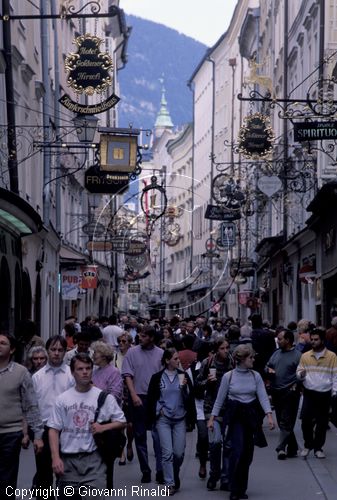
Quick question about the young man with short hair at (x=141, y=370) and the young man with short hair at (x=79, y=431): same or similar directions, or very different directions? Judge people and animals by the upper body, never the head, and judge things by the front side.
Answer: same or similar directions

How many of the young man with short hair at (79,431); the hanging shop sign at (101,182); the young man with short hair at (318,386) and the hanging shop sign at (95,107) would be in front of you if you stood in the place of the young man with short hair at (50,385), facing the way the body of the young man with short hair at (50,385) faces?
1

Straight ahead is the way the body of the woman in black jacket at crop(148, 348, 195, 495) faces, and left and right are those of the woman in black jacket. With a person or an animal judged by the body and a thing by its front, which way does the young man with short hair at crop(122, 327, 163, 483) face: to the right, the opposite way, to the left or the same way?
the same way

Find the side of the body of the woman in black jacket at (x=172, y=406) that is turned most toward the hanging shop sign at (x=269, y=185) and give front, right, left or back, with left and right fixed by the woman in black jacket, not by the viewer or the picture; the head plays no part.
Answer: back

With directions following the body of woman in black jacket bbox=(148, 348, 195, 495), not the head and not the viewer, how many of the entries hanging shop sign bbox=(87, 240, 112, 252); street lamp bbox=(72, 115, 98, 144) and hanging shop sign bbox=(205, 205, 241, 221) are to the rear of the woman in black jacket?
3

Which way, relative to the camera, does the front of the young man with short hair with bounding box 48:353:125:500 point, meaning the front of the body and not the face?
toward the camera

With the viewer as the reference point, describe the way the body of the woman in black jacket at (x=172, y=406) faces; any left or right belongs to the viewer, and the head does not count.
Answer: facing the viewer

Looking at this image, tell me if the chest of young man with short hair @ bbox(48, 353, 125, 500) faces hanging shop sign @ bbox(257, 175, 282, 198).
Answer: no

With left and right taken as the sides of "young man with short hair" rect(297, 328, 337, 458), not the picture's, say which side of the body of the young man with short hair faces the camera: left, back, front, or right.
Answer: front

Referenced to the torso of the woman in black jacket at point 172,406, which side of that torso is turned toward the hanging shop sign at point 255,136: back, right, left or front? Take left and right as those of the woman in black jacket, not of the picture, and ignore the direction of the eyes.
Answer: back

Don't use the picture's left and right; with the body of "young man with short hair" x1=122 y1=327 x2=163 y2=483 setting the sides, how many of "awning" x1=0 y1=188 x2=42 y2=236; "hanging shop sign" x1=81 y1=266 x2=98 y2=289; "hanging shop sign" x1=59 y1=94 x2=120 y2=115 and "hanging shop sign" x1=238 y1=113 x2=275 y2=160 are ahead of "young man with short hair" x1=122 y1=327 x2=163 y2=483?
0

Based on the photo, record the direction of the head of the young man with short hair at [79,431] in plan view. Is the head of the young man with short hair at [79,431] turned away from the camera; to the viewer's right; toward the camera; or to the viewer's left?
toward the camera

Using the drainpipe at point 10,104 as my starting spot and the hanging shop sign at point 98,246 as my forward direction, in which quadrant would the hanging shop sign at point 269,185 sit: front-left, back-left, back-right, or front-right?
front-right
